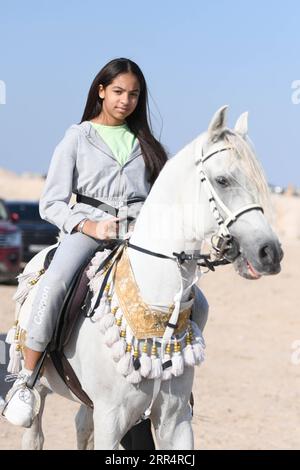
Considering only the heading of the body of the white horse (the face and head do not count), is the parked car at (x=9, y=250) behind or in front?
behind

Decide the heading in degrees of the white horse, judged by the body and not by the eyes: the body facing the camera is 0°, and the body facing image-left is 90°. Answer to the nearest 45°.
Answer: approximately 315°

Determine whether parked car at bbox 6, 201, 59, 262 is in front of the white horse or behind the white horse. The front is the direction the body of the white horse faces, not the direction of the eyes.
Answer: behind
